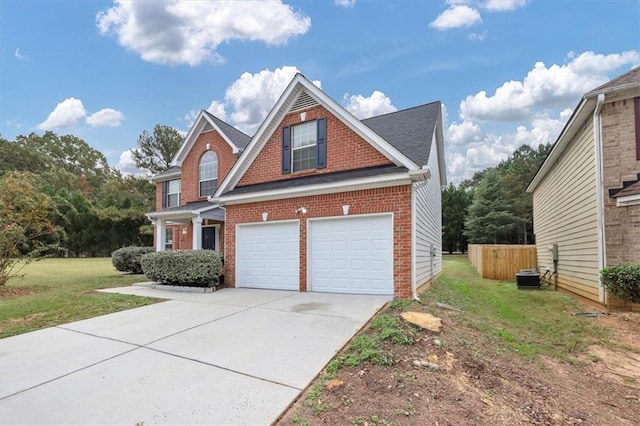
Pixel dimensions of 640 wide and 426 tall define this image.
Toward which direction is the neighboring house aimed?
toward the camera

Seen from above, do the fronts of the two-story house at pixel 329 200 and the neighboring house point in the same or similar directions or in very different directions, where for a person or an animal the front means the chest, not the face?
same or similar directions

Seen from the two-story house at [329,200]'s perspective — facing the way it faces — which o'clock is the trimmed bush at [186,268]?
The trimmed bush is roughly at 2 o'clock from the two-story house.

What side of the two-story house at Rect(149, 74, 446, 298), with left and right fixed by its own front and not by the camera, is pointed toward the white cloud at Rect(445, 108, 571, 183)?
back

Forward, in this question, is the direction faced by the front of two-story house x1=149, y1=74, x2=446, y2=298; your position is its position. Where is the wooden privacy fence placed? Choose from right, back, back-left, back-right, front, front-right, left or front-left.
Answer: back

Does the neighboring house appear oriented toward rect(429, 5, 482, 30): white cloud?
no

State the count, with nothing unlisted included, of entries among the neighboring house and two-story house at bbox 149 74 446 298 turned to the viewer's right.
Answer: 0

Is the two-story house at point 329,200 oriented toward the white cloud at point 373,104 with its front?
no

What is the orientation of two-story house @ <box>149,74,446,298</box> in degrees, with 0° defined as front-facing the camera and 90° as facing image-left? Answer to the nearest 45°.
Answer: approximately 45°

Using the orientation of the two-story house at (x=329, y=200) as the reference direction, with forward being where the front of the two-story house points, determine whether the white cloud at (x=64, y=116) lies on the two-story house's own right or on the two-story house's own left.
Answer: on the two-story house's own right

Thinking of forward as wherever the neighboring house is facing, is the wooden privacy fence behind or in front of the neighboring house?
behind

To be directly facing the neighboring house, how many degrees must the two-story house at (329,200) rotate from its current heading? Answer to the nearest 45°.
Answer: approximately 135° to its left

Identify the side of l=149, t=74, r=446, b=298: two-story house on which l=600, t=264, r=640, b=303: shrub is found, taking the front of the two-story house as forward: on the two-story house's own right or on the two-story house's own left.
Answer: on the two-story house's own left
